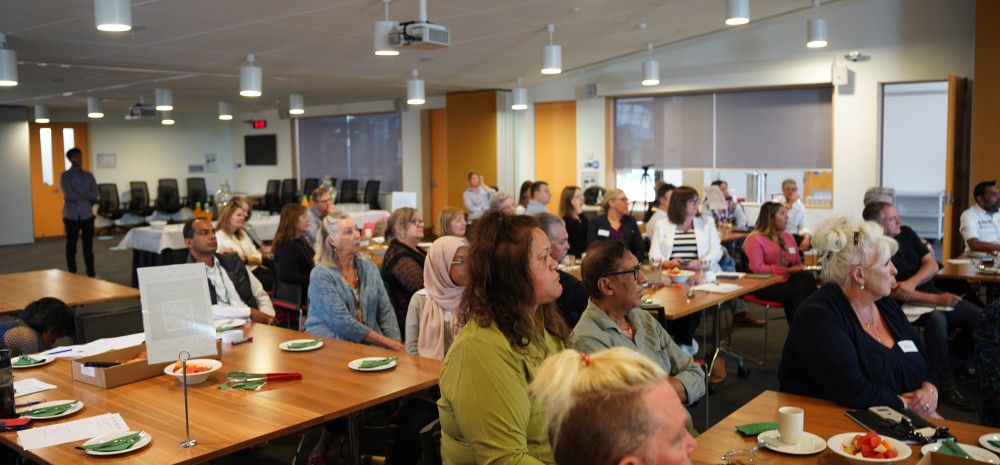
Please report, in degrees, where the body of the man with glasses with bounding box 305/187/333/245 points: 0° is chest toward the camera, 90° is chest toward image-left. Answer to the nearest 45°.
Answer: approximately 315°

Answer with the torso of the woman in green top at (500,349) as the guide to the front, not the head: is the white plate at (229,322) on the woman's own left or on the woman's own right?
on the woman's own left

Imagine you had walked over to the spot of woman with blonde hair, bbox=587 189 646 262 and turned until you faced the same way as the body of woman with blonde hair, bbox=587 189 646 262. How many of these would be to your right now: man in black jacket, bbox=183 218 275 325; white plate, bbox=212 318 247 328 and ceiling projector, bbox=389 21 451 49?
3

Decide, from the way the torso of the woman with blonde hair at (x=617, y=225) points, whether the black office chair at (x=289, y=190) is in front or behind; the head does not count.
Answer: behind

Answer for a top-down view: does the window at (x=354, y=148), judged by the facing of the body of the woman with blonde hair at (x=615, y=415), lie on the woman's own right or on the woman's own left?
on the woman's own left

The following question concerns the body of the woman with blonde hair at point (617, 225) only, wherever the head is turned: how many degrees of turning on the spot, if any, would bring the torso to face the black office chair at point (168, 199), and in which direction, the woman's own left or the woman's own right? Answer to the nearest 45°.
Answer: approximately 180°

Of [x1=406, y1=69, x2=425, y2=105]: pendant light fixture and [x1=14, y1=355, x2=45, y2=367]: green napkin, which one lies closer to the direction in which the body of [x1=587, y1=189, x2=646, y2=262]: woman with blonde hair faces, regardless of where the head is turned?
the green napkin

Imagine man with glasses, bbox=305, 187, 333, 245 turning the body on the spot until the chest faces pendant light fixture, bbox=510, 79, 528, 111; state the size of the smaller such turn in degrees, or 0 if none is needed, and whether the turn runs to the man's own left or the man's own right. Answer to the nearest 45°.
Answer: approximately 90° to the man's own left
